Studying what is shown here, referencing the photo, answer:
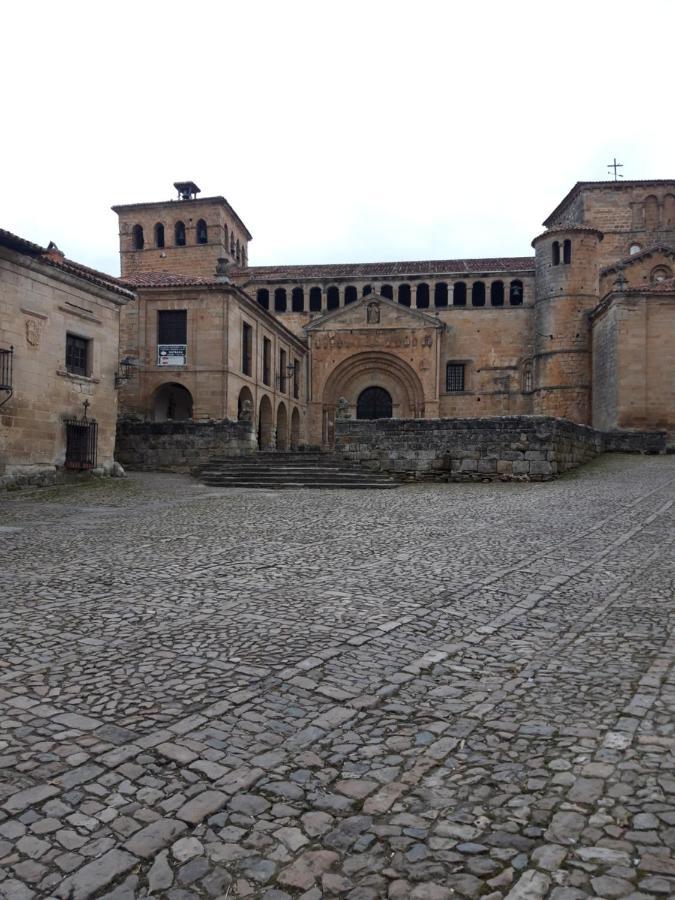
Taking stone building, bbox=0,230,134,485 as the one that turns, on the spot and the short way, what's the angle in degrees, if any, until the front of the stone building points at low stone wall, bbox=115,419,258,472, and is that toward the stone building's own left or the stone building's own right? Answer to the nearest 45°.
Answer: approximately 90° to the stone building's own left

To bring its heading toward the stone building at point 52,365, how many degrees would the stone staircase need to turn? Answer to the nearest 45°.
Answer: approximately 90° to its right

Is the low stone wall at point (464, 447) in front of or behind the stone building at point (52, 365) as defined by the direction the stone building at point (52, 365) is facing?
in front

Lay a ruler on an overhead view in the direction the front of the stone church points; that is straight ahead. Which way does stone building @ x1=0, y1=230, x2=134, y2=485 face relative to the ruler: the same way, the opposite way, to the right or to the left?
to the left

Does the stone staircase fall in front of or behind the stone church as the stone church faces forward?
in front

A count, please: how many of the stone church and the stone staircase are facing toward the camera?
2

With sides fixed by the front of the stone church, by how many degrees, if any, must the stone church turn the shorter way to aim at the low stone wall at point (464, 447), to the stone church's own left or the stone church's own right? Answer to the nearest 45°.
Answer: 0° — it already faces it

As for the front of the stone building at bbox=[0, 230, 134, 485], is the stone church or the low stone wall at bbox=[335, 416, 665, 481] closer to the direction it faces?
the low stone wall

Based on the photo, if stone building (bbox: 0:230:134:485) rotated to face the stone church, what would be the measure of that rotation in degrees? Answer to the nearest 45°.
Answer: approximately 90° to its left
